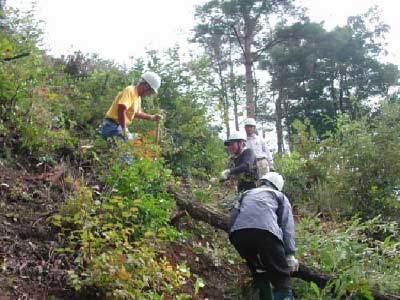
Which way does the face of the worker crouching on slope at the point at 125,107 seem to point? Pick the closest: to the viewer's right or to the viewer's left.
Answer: to the viewer's right

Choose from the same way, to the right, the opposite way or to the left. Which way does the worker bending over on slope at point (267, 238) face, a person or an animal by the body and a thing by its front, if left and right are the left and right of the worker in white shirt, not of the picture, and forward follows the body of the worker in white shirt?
the opposite way

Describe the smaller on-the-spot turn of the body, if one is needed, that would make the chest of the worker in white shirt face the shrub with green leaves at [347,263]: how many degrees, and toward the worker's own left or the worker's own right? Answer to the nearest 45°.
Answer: approximately 45° to the worker's own left

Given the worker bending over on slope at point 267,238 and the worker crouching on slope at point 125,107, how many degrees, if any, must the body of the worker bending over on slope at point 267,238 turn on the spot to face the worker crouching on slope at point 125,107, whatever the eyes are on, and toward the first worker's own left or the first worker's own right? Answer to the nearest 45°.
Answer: approximately 90° to the first worker's own left

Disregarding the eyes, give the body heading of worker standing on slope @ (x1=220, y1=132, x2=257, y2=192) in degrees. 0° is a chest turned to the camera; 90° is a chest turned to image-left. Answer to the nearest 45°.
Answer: approximately 90°

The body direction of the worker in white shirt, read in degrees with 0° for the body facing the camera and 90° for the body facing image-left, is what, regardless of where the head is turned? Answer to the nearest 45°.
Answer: approximately 45°

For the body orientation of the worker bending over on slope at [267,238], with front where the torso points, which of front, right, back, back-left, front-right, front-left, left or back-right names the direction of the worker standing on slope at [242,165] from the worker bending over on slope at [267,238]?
front-left

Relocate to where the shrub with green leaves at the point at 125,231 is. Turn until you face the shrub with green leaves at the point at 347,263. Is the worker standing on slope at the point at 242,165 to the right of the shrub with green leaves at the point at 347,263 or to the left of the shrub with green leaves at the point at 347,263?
left

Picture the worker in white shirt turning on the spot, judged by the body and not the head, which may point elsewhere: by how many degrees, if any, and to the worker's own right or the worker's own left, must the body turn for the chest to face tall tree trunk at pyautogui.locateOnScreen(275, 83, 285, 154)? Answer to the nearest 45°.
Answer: approximately 135° to the worker's own right

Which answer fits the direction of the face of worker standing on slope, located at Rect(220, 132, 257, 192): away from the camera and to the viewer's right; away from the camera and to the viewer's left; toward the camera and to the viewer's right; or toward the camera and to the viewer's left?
toward the camera and to the viewer's left
